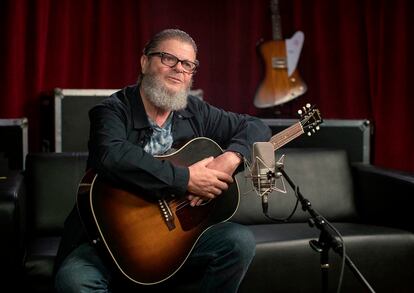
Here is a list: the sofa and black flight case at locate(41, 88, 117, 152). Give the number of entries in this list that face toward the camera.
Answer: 2

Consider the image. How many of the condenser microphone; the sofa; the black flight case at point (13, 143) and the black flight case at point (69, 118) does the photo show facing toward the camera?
3

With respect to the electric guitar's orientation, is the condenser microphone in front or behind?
in front
